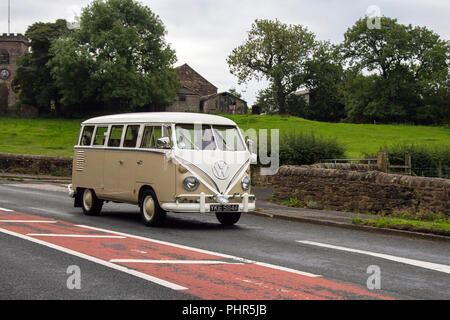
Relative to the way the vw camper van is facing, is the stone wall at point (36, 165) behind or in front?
behind

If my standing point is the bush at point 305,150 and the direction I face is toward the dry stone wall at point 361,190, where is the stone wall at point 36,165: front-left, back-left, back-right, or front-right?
back-right

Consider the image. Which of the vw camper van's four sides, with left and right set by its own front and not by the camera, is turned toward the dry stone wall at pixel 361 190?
left

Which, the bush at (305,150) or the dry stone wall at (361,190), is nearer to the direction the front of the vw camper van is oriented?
the dry stone wall

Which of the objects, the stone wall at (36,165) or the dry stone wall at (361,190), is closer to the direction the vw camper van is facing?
the dry stone wall

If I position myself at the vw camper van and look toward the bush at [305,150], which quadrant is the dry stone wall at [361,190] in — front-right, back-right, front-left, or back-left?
front-right

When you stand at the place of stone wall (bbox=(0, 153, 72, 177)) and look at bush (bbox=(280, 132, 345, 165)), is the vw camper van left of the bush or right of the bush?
right

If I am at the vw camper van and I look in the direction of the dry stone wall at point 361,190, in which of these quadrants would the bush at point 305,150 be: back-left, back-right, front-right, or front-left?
front-left

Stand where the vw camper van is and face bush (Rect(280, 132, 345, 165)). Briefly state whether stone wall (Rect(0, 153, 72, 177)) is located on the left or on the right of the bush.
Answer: left
